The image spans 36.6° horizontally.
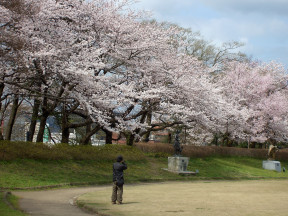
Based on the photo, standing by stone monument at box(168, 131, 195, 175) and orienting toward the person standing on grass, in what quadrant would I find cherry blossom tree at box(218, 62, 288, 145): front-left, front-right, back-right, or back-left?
back-left

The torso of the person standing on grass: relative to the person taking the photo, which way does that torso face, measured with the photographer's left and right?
facing away from the viewer and to the right of the viewer

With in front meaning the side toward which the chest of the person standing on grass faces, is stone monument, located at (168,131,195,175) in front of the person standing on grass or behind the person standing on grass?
in front

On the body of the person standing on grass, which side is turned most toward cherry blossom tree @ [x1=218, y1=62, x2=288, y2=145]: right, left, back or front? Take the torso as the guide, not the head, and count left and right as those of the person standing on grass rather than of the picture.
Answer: front
